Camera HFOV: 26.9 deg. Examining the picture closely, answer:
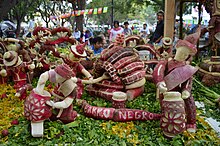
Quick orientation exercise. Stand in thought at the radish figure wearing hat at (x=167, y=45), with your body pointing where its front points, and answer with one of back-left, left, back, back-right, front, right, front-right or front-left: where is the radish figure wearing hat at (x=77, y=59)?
front-right

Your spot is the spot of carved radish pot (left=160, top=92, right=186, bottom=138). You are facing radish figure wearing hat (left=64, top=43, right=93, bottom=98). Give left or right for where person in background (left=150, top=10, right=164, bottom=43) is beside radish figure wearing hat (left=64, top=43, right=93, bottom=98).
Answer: right

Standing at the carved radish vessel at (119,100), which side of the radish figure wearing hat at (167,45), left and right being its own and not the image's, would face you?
front

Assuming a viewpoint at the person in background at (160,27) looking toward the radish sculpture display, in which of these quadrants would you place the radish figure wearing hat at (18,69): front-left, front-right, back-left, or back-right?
front-right

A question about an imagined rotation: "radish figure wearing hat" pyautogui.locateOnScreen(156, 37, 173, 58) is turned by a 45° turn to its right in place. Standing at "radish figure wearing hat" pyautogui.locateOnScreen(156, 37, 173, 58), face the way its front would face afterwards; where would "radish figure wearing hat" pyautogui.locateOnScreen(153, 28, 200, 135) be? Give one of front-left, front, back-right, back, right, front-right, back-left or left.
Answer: front-left

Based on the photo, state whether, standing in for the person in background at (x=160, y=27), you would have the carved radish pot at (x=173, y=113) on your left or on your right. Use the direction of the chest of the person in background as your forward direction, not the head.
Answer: on your left

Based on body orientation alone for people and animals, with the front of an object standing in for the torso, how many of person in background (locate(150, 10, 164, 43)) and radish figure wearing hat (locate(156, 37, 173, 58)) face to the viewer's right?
0

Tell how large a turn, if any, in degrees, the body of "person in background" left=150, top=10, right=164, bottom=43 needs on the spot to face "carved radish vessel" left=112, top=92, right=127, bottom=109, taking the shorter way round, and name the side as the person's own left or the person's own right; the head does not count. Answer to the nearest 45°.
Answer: approximately 45° to the person's own left

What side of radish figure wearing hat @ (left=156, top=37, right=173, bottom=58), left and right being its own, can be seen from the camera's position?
front

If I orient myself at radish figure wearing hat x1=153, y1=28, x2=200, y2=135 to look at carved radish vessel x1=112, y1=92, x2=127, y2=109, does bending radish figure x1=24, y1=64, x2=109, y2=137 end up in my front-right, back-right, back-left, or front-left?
front-left

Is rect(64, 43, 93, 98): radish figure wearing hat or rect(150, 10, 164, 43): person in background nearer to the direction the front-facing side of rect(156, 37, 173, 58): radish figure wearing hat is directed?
the radish figure wearing hat

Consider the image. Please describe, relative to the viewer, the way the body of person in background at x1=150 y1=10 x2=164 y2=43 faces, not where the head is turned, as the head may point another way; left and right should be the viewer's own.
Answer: facing the viewer and to the left of the viewer

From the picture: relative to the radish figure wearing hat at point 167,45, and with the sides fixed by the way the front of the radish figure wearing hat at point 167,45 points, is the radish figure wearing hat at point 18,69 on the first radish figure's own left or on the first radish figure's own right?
on the first radish figure's own right
